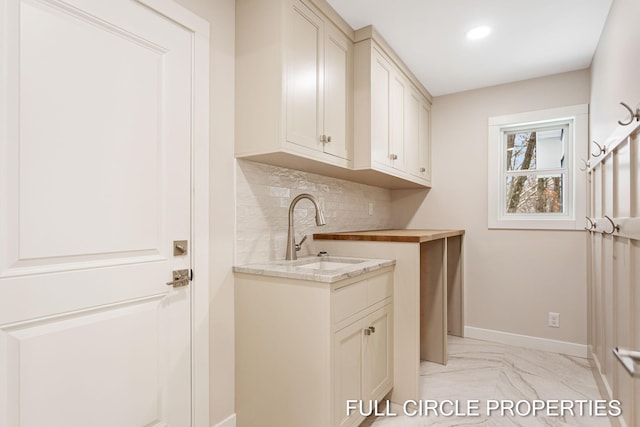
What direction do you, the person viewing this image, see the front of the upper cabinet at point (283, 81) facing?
facing the viewer and to the right of the viewer

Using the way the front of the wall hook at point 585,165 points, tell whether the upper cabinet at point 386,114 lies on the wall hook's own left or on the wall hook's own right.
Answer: on the wall hook's own left

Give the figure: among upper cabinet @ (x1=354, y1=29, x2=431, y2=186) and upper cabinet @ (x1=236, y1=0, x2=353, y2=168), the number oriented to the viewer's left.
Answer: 0

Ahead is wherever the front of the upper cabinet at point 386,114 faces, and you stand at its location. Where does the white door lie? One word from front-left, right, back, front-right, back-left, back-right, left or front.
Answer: right

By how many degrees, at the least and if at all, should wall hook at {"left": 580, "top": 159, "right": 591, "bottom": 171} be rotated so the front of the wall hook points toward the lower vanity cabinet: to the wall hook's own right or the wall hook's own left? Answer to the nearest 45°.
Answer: approximately 45° to the wall hook's own left

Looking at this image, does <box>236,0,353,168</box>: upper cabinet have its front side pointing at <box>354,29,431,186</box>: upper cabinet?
no

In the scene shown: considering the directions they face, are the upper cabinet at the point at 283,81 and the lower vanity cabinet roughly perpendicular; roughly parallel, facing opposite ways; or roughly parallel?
roughly parallel

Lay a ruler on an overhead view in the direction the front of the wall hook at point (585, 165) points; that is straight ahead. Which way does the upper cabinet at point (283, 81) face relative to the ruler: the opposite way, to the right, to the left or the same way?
the opposite way

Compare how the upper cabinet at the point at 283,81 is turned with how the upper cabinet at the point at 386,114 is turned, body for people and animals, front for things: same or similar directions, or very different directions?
same or similar directions

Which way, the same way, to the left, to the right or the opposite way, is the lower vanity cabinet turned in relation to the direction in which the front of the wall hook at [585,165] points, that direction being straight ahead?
the opposite way

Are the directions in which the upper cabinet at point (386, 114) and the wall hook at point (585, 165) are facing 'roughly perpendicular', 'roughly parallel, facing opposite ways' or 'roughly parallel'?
roughly parallel, facing opposite ways

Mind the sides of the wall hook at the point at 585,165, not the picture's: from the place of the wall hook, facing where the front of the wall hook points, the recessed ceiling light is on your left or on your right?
on your left

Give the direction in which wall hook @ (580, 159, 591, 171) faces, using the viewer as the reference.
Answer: facing to the left of the viewer

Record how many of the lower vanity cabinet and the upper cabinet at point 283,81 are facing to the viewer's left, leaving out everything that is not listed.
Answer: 0
